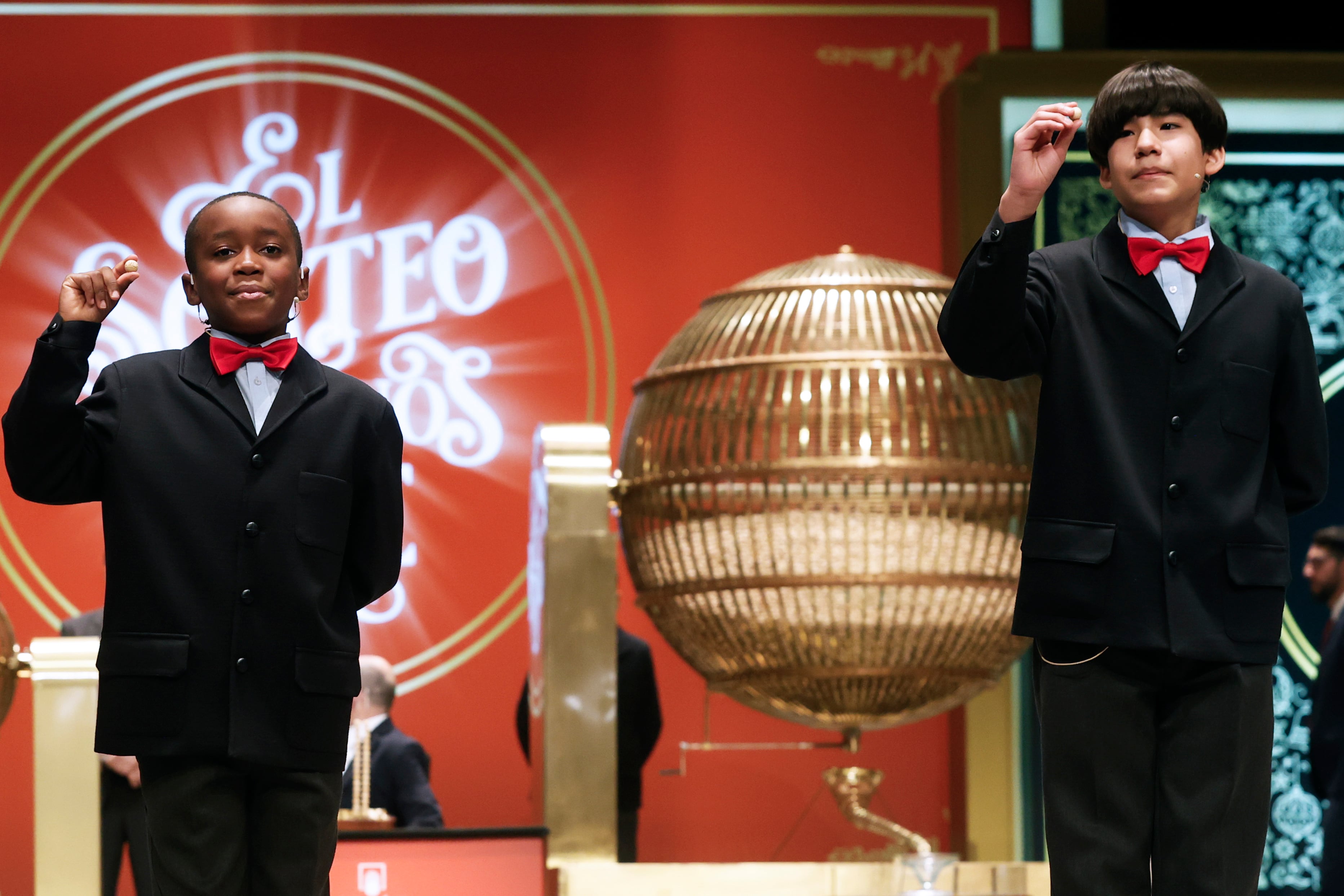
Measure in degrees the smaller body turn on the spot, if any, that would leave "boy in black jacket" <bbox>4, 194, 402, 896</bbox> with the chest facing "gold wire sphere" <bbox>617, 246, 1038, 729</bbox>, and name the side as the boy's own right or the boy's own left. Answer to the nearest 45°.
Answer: approximately 135° to the boy's own left

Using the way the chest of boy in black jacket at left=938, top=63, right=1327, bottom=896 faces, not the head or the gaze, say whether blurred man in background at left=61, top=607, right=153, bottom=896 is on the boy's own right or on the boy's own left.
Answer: on the boy's own right

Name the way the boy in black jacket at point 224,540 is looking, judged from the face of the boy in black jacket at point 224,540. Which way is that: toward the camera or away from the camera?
toward the camera

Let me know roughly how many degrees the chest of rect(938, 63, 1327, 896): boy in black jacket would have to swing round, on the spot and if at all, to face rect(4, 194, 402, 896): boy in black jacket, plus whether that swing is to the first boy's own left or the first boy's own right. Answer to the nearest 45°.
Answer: approximately 90° to the first boy's own right

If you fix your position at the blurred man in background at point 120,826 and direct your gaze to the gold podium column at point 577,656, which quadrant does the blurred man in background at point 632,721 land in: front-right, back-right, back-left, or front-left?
front-left

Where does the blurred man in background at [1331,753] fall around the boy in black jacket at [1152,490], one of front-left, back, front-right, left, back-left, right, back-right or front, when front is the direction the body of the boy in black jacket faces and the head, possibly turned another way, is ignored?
back

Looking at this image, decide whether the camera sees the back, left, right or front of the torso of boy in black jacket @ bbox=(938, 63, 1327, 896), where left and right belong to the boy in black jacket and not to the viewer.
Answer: front

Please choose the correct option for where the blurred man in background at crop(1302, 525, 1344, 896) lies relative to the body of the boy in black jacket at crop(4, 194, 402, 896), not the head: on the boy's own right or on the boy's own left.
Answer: on the boy's own left

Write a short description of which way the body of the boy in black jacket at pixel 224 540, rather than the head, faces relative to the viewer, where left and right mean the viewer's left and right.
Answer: facing the viewer
